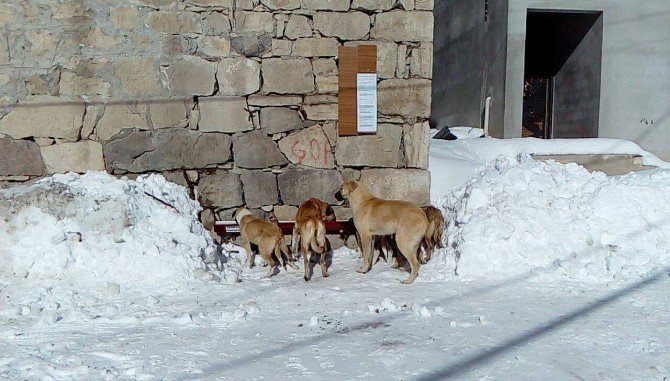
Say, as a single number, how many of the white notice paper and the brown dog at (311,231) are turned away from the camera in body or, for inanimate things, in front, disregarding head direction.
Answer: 1

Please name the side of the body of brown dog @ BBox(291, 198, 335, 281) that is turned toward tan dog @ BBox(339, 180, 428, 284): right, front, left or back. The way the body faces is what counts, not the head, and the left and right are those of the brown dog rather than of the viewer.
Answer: right

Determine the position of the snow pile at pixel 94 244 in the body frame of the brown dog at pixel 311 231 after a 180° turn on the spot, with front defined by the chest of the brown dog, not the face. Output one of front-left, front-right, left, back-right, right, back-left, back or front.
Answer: right

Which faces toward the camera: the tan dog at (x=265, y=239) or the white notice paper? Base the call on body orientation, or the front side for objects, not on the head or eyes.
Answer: the white notice paper

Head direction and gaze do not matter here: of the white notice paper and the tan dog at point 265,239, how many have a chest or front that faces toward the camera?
1

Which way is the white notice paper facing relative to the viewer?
toward the camera

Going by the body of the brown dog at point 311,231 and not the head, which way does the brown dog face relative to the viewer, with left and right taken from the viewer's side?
facing away from the viewer

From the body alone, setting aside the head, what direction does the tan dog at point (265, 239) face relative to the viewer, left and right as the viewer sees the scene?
facing away from the viewer and to the left of the viewer

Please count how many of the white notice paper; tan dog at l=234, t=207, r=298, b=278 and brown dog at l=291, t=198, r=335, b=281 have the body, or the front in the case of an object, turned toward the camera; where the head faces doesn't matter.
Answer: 1

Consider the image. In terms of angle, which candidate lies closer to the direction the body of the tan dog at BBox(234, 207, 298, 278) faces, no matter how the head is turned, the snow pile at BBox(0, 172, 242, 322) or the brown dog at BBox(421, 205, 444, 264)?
the snow pile

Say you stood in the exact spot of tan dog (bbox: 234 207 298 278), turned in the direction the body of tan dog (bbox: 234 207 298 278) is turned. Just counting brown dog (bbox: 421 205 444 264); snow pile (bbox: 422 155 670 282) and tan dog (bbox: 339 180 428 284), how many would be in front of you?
0

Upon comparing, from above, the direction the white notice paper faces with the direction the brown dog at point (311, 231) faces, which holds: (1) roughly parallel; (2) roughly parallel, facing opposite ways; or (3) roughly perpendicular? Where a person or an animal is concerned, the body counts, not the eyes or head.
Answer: roughly parallel, facing opposite ways

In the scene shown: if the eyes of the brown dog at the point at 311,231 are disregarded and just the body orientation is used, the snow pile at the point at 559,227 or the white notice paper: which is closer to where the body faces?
the white notice paper

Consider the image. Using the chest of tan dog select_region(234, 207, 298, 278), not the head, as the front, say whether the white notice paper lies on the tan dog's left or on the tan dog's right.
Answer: on the tan dog's right

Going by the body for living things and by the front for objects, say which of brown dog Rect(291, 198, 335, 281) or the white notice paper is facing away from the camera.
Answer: the brown dog
